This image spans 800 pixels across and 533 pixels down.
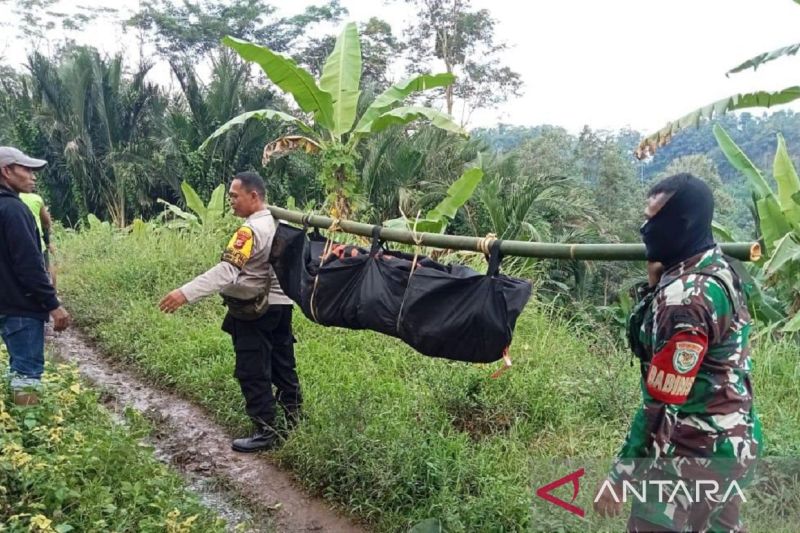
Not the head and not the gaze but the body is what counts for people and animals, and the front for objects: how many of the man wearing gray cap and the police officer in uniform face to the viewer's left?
1

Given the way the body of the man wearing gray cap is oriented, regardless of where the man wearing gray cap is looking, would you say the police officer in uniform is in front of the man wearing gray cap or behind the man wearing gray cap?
in front

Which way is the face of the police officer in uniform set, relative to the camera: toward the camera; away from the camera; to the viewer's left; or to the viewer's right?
to the viewer's left

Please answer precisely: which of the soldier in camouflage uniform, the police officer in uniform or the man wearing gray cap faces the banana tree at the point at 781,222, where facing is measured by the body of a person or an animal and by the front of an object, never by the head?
the man wearing gray cap

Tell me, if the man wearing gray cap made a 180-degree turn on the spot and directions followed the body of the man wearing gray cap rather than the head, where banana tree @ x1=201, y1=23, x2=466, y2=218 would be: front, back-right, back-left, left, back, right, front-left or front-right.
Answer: back-right

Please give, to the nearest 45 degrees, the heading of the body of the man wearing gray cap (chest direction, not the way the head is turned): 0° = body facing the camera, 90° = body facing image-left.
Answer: approximately 270°

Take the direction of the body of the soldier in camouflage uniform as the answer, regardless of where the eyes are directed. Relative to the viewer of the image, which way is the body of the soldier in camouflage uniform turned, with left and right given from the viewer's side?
facing to the left of the viewer

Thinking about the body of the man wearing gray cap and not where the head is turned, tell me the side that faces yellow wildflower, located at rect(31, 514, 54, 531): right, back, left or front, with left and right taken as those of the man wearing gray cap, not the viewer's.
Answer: right

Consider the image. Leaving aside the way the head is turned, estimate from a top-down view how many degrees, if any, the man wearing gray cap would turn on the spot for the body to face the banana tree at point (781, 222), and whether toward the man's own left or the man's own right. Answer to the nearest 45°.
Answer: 0° — they already face it

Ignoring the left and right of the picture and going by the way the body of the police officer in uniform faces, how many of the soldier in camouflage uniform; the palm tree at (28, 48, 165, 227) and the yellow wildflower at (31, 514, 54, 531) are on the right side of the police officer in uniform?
1

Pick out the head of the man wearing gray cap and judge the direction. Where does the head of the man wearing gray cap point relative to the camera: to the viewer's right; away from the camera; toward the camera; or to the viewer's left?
to the viewer's right

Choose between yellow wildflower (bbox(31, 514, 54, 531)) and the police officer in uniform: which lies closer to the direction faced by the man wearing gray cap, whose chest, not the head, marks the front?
the police officer in uniform

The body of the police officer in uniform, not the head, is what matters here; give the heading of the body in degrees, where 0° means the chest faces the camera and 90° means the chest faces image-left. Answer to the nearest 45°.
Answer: approximately 90°

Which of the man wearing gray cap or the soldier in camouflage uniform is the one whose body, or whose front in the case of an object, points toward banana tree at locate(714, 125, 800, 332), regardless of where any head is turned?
the man wearing gray cap

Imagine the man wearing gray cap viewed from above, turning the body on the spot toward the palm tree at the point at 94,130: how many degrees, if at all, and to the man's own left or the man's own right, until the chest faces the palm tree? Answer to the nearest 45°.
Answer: approximately 90° to the man's own left
